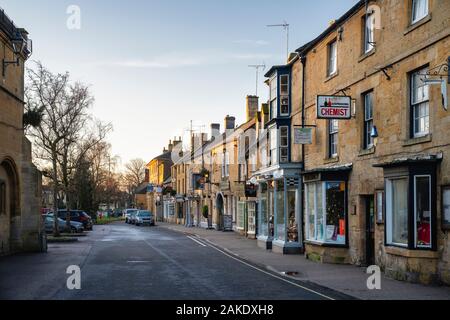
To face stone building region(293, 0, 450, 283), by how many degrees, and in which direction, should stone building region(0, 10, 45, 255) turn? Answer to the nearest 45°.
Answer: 0° — it already faces it

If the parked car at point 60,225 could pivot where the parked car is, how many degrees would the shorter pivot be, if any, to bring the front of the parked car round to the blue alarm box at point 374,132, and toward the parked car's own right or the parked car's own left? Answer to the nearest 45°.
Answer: approximately 90° to the parked car's own right

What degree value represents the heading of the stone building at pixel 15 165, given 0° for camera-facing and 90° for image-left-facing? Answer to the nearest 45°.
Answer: approximately 315°

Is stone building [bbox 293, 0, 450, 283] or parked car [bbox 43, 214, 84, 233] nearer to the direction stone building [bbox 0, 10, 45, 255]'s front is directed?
the stone building

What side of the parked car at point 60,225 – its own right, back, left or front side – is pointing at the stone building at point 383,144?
right
